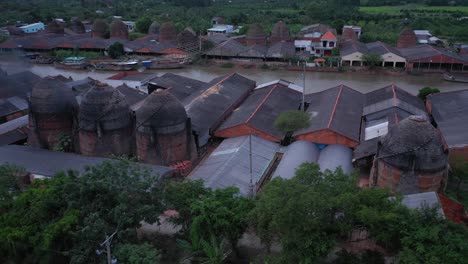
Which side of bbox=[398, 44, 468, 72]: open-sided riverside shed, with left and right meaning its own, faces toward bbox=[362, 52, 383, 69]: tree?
right

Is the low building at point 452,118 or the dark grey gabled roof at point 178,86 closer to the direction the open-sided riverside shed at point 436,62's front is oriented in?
the low building

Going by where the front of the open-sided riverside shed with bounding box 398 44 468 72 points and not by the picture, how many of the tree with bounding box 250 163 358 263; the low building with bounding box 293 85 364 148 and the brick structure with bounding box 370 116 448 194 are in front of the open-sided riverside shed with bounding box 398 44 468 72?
3

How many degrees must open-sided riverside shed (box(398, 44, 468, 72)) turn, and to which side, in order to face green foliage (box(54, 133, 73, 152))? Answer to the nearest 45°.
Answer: approximately 45° to its right

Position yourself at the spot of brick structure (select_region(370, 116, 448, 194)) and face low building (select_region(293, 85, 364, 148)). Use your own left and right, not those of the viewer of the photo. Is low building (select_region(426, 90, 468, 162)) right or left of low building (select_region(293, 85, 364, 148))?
right

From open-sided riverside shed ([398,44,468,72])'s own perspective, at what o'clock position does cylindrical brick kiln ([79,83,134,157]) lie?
The cylindrical brick kiln is roughly at 1 o'clock from the open-sided riverside shed.

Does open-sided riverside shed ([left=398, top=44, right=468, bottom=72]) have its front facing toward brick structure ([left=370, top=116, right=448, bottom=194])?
yes

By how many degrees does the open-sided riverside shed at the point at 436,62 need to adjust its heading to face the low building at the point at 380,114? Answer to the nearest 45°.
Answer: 0° — it already faces it

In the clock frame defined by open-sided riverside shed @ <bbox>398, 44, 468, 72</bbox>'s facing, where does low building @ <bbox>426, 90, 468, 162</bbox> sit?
The low building is roughly at 12 o'clock from the open-sided riverside shed.

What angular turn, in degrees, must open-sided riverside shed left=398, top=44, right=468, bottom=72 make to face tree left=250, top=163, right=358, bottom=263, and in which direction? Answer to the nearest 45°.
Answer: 0° — it already faces it

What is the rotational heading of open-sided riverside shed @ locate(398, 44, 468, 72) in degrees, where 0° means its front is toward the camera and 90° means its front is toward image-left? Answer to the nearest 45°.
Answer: approximately 0°

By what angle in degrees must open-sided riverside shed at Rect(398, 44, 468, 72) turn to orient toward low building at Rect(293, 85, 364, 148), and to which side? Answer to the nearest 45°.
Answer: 0° — it already faces it
